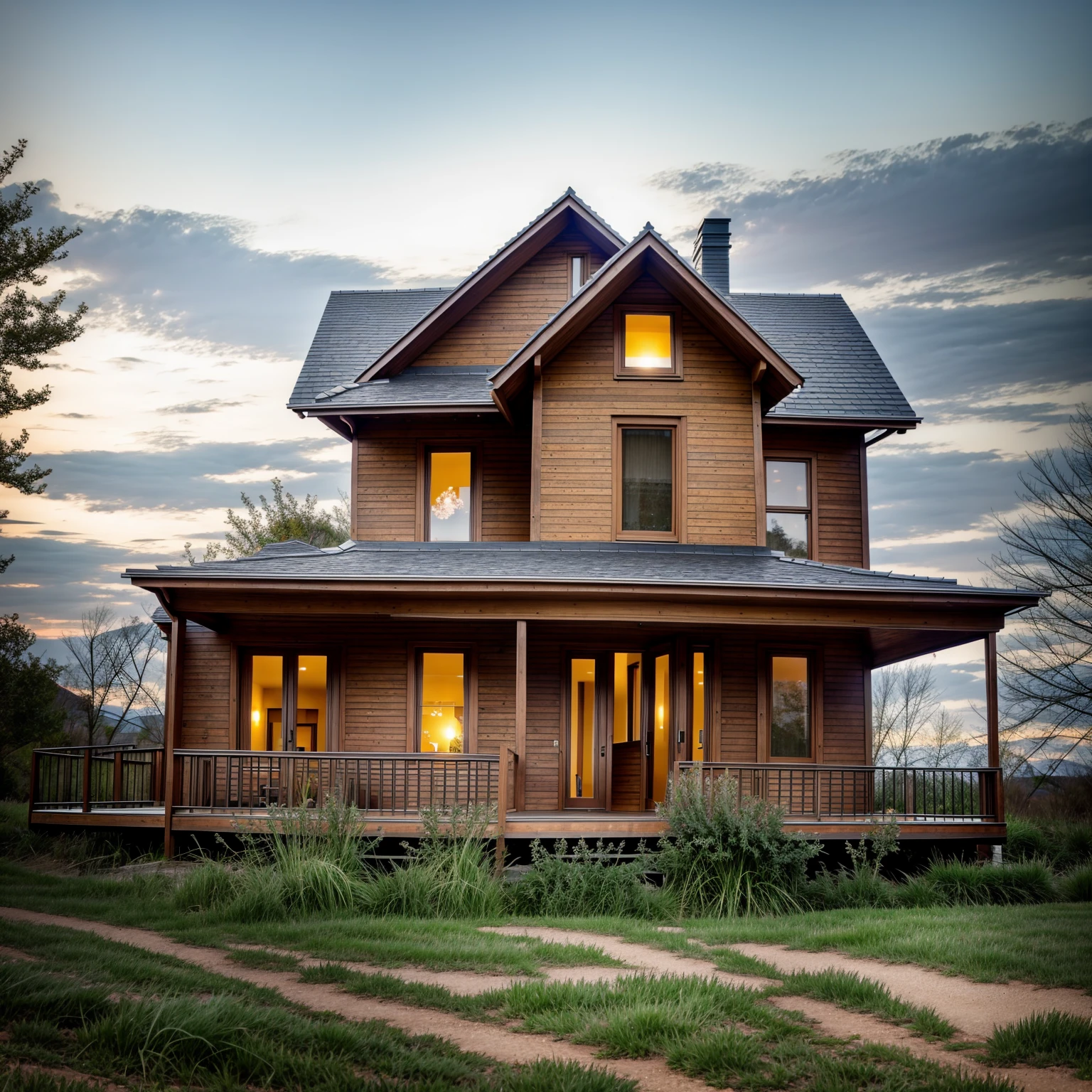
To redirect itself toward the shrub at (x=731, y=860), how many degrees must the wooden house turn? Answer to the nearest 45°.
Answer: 0° — it already faces it

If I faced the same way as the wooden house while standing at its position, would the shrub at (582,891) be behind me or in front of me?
in front

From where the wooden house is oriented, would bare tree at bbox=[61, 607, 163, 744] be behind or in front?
behind

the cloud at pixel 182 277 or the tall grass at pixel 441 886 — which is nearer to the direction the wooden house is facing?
the tall grass

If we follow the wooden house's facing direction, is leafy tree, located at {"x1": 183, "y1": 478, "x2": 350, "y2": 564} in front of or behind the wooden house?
behind

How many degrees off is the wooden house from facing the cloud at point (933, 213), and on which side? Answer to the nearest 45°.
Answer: approximately 135° to its left

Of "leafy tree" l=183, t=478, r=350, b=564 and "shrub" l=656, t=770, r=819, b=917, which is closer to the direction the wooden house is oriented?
the shrub

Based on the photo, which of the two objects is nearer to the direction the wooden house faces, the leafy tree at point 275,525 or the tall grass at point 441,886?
the tall grass

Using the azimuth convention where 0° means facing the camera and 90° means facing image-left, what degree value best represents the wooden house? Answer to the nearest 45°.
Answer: approximately 0°

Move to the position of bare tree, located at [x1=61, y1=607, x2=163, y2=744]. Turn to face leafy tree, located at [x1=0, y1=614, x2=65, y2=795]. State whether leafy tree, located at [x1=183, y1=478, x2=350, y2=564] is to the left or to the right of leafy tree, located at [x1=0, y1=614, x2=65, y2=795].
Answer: left

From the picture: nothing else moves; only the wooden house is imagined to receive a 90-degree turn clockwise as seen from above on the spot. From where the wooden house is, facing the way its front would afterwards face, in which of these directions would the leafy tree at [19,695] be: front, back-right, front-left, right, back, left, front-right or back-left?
front-right

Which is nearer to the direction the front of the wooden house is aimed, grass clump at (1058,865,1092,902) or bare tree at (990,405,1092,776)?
the grass clump

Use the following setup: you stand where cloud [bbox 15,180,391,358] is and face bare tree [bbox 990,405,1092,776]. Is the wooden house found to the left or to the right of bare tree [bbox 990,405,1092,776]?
right
